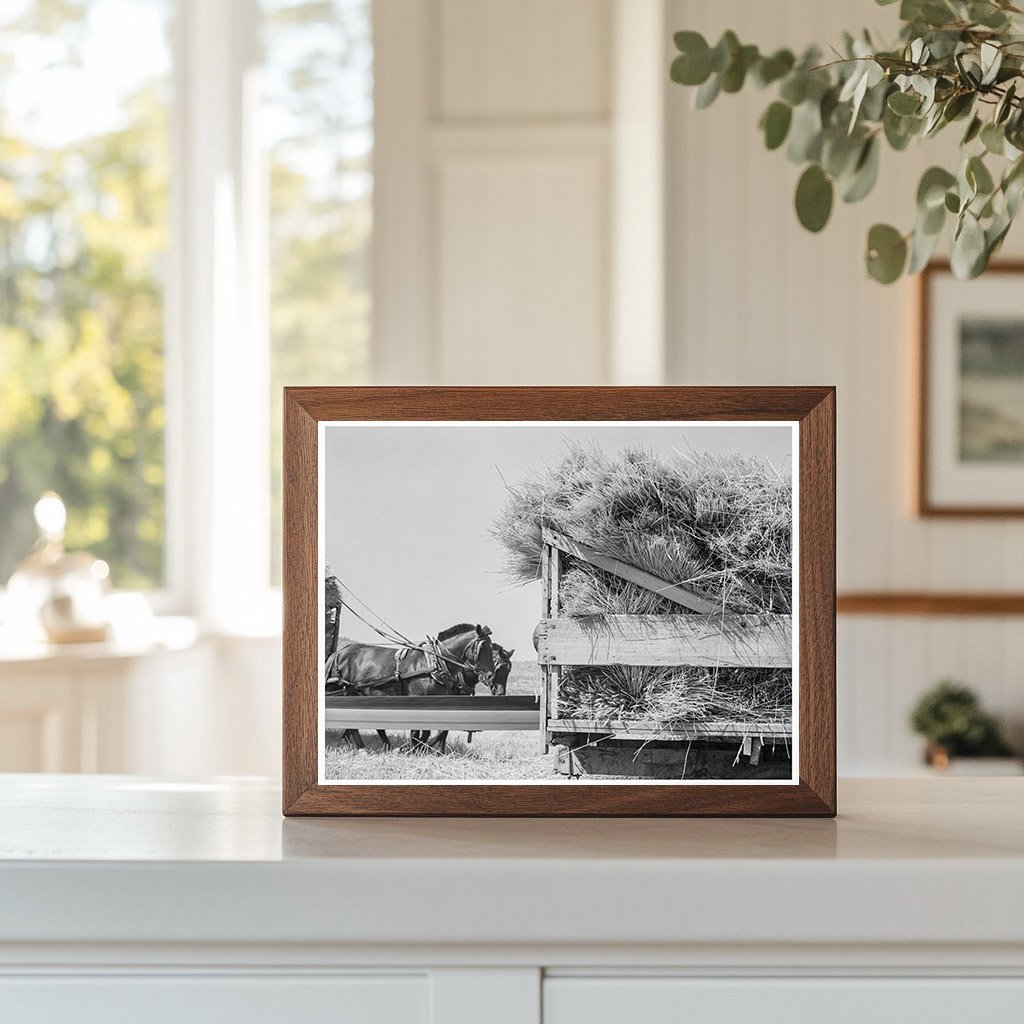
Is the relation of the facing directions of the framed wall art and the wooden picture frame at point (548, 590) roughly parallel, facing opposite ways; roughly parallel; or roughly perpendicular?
roughly parallel

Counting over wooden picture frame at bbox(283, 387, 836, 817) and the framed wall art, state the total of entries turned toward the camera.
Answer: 2

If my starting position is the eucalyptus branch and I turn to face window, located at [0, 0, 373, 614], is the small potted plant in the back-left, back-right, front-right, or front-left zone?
front-right

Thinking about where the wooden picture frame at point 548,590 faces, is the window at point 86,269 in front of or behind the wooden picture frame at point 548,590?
behind

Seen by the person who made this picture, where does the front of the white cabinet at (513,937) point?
facing the viewer

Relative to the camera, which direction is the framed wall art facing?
toward the camera

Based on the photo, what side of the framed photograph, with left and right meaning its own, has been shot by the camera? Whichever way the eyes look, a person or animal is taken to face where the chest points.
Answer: front

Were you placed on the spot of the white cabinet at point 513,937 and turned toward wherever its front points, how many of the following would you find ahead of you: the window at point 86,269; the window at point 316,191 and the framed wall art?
0

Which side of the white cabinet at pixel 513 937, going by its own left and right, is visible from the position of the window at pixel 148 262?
back

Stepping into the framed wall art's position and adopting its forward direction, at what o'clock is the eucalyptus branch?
The eucalyptus branch is roughly at 12 o'clock from the framed wall art.

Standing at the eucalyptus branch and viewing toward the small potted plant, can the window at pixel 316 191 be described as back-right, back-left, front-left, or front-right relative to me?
front-left

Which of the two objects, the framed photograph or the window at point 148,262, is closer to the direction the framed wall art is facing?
the framed photograph

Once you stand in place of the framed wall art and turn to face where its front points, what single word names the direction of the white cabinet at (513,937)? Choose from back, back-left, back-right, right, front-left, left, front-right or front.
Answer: front
